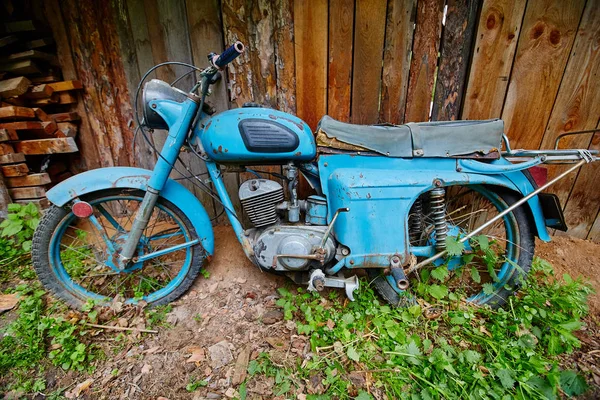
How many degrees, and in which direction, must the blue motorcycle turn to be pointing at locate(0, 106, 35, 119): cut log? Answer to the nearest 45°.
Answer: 0° — it already faces it

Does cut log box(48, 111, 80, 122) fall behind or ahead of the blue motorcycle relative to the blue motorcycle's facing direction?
ahead

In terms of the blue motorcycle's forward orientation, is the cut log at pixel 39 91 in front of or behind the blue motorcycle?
in front

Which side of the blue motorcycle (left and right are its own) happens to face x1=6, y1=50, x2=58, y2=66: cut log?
front

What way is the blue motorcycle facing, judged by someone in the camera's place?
facing to the left of the viewer

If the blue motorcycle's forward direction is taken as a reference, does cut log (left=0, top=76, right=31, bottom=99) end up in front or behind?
in front

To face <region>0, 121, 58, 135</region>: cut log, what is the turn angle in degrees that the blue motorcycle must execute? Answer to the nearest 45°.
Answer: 0° — it already faces it
